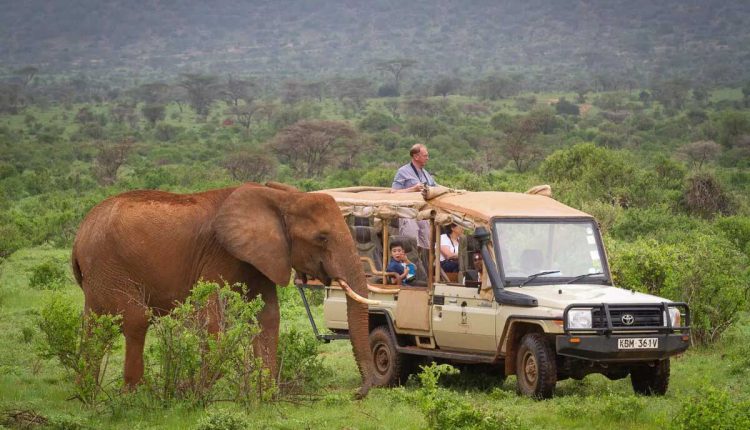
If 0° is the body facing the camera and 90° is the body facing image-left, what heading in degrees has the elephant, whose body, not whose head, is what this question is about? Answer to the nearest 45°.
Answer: approximately 270°

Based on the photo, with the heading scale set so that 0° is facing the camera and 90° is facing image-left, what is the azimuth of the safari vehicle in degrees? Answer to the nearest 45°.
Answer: approximately 315°

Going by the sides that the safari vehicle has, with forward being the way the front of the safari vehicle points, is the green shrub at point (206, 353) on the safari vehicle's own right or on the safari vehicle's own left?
on the safari vehicle's own right

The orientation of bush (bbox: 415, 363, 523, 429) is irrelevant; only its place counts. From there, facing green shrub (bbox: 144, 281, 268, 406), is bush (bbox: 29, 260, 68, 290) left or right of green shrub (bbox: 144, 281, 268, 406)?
right

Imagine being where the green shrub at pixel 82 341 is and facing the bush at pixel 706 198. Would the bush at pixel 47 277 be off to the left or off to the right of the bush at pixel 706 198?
left

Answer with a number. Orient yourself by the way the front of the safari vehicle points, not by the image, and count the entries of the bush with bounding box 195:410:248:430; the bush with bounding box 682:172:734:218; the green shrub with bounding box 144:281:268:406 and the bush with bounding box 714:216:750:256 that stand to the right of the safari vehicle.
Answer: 2

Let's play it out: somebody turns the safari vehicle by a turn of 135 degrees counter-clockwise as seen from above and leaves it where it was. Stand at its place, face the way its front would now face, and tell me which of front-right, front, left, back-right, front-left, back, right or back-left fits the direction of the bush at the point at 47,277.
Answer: front-left

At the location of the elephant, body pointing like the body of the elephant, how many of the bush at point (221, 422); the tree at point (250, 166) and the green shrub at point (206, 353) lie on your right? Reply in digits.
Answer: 2

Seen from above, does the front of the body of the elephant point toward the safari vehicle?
yes

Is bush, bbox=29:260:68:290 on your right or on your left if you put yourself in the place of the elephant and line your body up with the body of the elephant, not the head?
on your left

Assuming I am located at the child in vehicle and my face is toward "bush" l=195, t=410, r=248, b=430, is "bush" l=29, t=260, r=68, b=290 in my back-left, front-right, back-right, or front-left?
back-right

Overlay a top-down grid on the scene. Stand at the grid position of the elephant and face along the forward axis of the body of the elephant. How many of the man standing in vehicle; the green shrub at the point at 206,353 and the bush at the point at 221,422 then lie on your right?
2

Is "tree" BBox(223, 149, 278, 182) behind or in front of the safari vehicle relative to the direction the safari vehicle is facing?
behind
